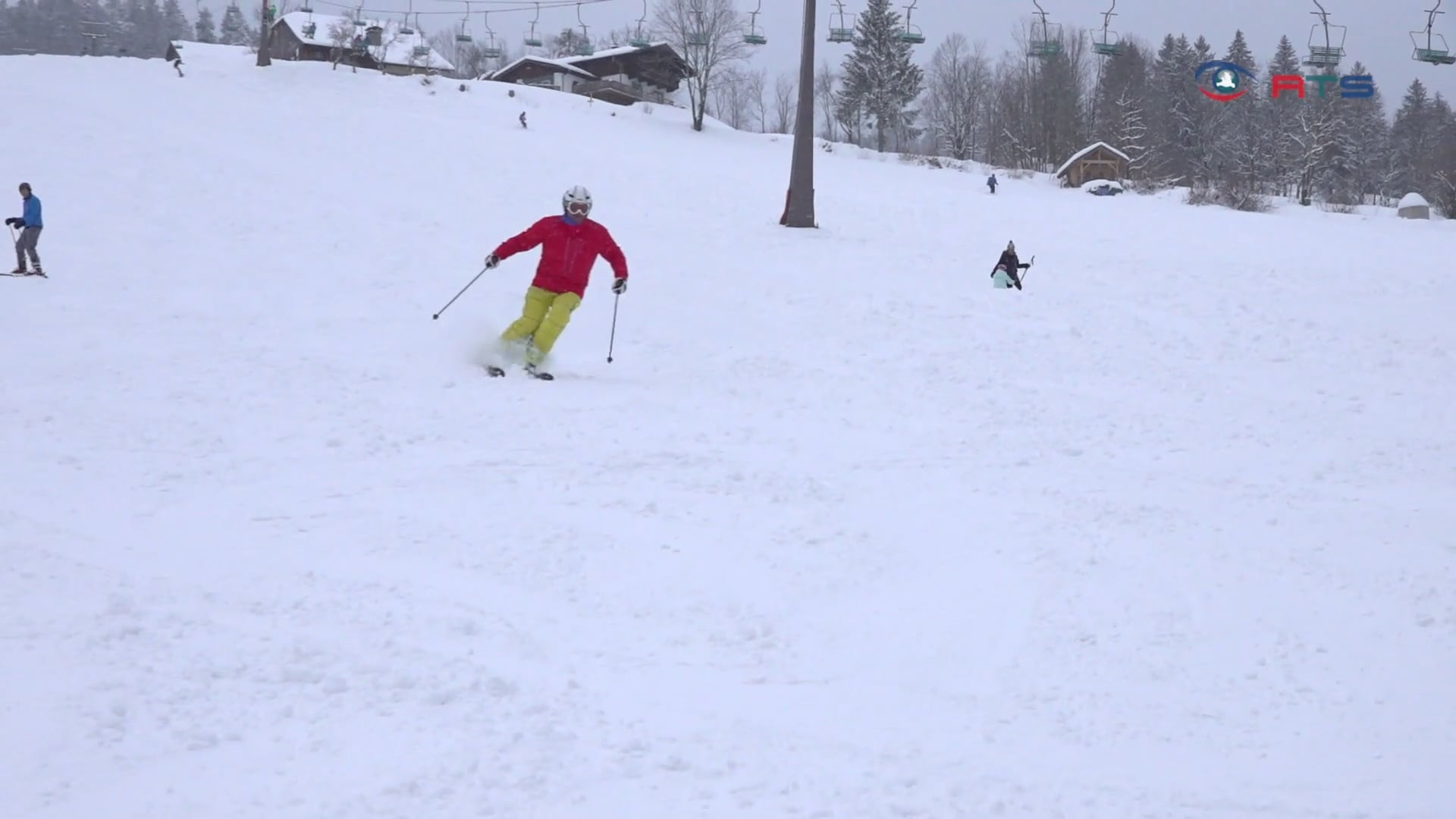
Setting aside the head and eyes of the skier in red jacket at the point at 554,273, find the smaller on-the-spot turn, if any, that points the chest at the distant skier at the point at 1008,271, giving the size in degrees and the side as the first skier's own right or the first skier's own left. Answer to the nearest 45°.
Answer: approximately 135° to the first skier's own left

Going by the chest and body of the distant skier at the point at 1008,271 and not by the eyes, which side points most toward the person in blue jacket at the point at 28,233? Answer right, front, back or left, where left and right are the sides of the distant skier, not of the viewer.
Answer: right

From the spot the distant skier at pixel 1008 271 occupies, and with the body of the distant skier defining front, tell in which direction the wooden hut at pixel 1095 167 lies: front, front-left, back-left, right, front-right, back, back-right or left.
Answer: back

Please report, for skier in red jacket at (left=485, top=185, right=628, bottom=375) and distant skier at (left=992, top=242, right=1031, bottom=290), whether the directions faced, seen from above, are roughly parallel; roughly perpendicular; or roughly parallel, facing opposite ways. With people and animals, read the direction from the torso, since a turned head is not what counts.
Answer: roughly parallel

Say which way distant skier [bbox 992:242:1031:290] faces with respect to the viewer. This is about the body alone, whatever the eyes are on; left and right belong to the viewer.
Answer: facing the viewer

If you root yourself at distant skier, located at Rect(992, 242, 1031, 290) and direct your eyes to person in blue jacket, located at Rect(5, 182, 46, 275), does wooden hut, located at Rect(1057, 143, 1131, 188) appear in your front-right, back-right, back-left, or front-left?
back-right

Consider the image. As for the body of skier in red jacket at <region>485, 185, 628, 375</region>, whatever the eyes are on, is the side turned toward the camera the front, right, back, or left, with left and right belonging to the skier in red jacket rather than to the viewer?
front

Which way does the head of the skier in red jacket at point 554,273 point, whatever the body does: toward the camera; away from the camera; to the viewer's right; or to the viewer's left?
toward the camera

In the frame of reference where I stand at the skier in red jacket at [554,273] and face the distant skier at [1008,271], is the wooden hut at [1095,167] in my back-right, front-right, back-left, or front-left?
front-left

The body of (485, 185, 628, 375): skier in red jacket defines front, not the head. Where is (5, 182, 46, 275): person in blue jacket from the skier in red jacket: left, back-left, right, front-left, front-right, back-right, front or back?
back-right

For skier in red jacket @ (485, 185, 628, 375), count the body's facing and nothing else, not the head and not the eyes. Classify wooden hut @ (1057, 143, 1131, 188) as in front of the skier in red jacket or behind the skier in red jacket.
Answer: behind

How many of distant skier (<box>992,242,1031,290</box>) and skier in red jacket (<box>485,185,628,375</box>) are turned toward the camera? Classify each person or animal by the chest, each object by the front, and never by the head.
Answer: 2

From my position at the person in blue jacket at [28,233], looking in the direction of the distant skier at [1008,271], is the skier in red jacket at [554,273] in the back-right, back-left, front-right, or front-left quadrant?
front-right
